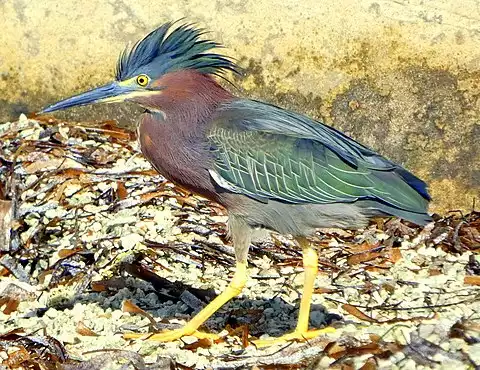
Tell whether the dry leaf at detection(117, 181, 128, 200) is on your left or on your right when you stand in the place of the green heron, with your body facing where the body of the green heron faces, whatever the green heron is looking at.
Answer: on your right

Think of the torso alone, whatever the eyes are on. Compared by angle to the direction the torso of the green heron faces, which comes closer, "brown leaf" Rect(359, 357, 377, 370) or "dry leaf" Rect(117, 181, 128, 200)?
the dry leaf

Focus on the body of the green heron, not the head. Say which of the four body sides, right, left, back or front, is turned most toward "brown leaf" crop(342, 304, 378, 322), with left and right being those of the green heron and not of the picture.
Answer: back

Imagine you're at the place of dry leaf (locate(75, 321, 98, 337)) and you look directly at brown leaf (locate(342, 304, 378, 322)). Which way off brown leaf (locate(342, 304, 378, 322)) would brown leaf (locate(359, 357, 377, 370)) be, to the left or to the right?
right

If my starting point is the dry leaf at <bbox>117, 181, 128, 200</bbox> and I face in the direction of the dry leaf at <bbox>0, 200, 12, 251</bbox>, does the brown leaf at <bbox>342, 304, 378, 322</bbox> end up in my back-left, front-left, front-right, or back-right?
back-left

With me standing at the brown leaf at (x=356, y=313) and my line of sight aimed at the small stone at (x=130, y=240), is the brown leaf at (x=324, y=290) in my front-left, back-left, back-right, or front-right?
front-right

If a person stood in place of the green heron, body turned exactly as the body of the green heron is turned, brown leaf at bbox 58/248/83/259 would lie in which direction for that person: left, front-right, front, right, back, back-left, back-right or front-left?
front-right

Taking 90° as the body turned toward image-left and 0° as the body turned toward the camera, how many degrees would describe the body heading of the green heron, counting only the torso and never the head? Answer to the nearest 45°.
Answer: approximately 90°
